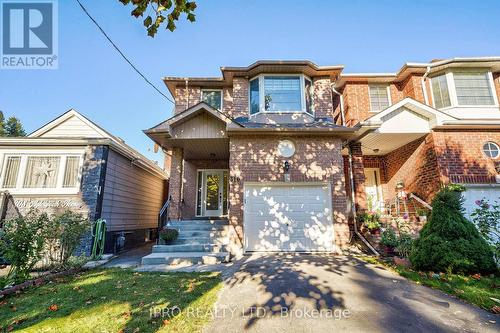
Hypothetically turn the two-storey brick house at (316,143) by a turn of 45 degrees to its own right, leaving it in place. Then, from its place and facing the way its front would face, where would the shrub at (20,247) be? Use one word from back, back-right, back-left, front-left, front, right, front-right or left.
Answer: front

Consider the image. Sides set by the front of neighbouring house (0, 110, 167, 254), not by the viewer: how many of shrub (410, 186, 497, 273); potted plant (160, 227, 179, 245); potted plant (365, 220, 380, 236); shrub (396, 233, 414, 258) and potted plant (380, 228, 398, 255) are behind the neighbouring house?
0

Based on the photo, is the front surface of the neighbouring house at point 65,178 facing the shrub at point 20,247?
yes

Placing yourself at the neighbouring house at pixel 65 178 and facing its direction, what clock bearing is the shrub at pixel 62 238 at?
The shrub is roughly at 12 o'clock from the neighbouring house.

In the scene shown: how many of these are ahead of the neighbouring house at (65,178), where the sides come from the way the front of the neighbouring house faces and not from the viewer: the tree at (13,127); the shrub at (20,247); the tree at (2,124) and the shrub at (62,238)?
2

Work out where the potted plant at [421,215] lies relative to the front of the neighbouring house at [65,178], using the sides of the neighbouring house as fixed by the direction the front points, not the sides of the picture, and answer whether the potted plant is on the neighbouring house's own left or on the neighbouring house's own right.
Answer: on the neighbouring house's own left

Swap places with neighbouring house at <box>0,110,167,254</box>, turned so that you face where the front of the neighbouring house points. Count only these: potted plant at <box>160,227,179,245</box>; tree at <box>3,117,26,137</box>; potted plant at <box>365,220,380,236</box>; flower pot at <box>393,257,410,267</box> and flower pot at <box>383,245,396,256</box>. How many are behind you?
1

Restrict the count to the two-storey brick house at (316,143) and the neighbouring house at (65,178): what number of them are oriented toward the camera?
2

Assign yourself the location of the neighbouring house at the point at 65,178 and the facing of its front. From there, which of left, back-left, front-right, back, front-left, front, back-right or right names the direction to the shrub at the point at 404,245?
front-left

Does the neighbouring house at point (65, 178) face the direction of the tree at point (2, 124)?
no

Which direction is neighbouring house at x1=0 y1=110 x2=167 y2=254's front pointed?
toward the camera

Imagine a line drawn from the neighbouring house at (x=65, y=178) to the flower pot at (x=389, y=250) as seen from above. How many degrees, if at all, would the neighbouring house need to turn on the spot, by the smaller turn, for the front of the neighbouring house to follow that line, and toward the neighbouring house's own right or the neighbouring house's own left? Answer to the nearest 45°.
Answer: approximately 45° to the neighbouring house's own left

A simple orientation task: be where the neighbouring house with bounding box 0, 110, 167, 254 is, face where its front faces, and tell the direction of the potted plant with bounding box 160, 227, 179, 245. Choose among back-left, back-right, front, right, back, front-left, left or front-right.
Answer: front-left

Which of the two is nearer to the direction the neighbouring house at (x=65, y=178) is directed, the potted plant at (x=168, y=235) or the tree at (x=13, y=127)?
the potted plant

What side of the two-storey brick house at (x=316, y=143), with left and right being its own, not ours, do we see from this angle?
front

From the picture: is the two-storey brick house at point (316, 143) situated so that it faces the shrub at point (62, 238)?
no
